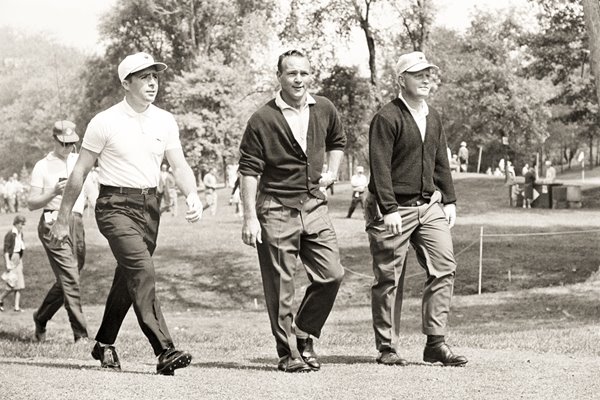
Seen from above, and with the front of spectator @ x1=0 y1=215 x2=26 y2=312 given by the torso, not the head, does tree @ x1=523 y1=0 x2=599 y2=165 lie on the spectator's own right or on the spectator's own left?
on the spectator's own left

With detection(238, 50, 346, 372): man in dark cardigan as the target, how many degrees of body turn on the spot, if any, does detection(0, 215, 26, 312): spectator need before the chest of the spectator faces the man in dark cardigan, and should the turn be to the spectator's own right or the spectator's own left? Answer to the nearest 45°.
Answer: approximately 45° to the spectator's own right

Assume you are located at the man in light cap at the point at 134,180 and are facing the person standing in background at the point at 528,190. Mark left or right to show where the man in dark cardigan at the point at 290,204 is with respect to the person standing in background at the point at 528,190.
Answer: right

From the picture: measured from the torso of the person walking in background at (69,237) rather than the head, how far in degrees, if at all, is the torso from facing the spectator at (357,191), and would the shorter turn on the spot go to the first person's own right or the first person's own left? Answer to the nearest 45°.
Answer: approximately 90° to the first person's own left

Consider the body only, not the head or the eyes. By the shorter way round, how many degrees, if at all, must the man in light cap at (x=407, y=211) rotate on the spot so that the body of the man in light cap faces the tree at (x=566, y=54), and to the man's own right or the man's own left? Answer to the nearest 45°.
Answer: approximately 135° to the man's own left

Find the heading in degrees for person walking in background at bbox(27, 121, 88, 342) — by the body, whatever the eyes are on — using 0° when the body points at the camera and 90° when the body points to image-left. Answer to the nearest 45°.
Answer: approximately 315°

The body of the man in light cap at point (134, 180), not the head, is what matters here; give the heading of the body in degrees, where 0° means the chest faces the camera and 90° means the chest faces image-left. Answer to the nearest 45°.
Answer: approximately 315°

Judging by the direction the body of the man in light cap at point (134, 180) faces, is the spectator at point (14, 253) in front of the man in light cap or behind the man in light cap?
behind

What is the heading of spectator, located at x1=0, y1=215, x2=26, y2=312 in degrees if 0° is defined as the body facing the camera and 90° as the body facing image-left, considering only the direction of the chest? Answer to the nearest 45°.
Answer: approximately 315°
